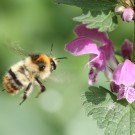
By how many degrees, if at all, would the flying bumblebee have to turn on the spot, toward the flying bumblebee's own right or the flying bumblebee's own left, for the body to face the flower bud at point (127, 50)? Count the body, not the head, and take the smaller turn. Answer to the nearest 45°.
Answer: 0° — it already faces it

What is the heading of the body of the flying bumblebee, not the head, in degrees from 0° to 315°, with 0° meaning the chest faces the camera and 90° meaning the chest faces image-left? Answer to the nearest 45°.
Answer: approximately 270°

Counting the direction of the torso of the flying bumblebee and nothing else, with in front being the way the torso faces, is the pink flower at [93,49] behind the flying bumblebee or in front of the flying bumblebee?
in front

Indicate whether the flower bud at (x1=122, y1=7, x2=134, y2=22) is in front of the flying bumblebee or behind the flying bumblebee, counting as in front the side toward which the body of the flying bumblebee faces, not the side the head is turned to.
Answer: in front
